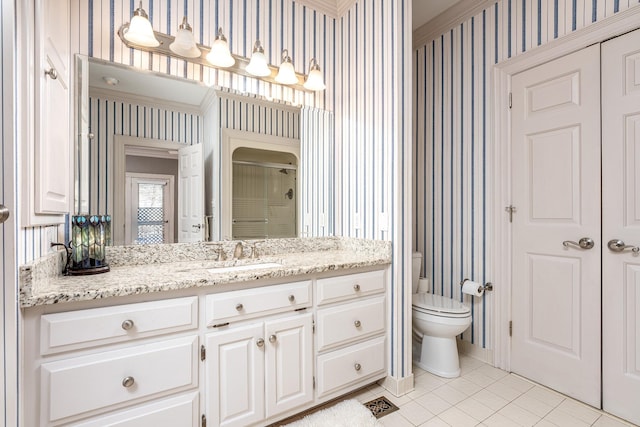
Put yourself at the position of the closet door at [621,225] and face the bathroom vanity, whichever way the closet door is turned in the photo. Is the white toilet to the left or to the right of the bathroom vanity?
right

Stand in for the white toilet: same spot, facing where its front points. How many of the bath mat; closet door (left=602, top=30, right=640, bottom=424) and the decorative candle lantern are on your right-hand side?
2

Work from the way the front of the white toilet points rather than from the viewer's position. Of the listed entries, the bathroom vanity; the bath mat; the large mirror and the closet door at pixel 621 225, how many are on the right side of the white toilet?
3

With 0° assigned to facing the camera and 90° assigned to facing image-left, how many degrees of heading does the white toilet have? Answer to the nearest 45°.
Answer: approximately 315°

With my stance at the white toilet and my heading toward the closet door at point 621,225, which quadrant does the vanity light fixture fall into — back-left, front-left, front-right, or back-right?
back-right

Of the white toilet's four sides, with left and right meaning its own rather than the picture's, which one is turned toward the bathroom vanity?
right

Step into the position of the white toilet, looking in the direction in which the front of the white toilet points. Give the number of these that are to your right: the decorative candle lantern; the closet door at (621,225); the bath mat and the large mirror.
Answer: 3

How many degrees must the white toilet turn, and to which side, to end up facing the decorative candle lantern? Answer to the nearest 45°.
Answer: approximately 90° to its right
